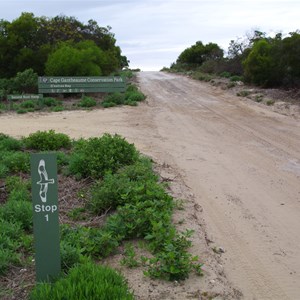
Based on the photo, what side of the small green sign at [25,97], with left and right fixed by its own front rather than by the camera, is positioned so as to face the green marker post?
front

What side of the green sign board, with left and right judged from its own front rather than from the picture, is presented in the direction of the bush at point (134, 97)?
left

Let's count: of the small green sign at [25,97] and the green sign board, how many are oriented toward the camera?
2

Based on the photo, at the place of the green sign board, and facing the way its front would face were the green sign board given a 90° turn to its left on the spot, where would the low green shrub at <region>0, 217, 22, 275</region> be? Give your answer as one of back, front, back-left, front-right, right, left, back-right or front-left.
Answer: right

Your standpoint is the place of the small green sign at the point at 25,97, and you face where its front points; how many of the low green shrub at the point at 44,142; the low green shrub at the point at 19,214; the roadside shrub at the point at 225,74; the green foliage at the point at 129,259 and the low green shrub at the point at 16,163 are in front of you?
4

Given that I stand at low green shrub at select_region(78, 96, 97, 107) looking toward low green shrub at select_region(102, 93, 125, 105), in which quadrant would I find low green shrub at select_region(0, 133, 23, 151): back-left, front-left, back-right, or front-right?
back-right

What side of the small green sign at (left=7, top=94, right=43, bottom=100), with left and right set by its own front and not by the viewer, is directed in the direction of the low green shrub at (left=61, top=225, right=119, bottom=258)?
front

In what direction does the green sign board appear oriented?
toward the camera

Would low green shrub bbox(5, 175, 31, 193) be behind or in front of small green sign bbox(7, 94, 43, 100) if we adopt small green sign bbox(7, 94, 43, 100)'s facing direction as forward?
in front

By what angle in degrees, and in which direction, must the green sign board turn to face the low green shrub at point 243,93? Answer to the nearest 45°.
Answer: approximately 90° to its left

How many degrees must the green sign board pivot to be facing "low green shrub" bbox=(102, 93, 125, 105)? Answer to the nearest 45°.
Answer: approximately 45° to its left

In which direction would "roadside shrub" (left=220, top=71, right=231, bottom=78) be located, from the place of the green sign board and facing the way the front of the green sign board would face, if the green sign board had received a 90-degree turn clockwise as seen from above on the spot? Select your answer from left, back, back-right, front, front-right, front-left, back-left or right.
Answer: back-right
